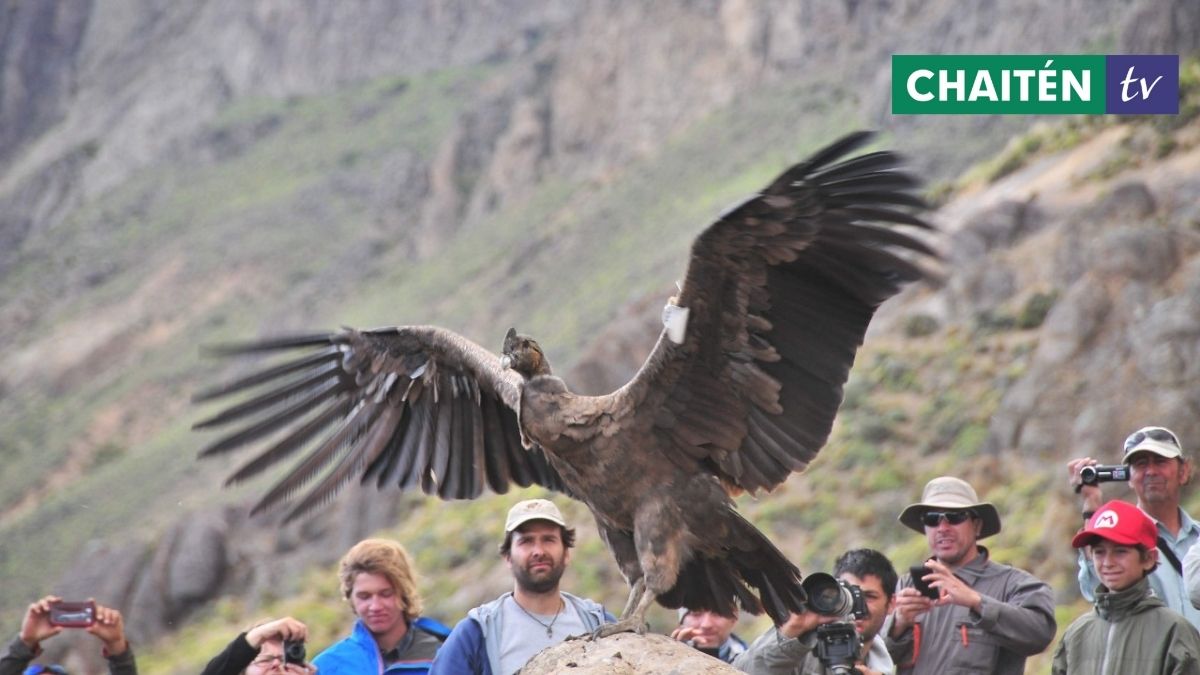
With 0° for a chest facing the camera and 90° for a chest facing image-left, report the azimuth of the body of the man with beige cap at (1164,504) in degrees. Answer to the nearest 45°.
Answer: approximately 45°

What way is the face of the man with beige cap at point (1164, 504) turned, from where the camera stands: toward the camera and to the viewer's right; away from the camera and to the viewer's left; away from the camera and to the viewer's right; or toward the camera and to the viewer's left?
toward the camera and to the viewer's left

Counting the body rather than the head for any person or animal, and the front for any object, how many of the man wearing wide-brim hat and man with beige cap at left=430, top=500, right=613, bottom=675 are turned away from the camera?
0

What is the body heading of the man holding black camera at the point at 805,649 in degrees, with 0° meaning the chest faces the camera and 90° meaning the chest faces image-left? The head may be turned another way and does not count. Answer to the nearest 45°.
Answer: approximately 45°

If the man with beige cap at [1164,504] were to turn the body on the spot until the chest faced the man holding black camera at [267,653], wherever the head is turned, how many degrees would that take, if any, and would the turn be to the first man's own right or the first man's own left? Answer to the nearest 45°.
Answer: approximately 45° to the first man's own right

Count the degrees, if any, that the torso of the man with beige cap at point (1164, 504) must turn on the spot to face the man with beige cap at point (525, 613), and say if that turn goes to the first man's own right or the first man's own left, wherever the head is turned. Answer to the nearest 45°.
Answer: approximately 45° to the first man's own right

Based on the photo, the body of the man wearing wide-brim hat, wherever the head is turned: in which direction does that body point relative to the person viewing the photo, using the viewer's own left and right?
facing the viewer and to the left of the viewer

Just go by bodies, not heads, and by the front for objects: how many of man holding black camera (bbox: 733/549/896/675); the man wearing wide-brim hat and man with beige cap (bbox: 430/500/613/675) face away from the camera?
0

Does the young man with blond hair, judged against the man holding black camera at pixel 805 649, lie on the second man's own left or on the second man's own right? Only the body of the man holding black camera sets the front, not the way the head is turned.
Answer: on the second man's own right

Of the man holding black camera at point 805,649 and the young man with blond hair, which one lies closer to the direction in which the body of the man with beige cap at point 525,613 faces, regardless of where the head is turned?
the man holding black camera

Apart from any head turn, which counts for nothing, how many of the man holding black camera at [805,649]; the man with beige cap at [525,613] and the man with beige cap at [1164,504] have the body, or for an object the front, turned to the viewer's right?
0

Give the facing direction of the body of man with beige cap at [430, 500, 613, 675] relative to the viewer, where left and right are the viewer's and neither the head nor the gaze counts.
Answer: facing the viewer

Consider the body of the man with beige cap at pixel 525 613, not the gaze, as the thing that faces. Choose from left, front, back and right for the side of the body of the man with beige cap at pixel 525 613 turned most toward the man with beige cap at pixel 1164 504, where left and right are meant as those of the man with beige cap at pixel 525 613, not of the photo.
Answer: left
